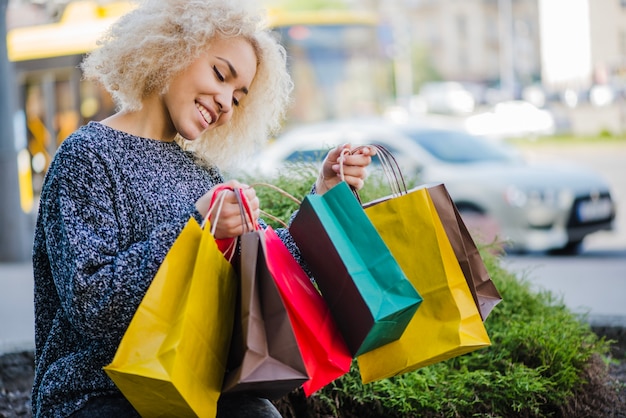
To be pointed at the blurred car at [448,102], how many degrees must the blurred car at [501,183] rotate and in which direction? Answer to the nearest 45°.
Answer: approximately 135° to its left

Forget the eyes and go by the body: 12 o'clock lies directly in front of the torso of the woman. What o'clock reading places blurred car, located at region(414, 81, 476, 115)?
The blurred car is roughly at 8 o'clock from the woman.

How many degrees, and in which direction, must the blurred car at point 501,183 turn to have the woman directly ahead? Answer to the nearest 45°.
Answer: approximately 45° to its right

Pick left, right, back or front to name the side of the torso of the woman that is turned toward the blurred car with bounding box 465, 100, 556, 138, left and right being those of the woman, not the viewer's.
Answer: left

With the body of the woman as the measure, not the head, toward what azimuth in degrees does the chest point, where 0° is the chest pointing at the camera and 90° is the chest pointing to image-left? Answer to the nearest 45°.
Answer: approximately 315°

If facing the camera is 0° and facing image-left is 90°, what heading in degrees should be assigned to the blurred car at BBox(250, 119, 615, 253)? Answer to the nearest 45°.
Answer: approximately 315°

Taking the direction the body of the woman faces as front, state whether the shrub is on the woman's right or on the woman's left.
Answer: on the woman's left

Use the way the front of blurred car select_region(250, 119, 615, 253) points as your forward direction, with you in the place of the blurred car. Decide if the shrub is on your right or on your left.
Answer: on your right

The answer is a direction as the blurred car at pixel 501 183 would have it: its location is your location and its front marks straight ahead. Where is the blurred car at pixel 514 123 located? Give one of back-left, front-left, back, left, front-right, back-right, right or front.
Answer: back-left
